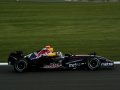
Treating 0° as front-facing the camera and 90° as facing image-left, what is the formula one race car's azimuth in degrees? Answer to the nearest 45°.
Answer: approximately 270°
